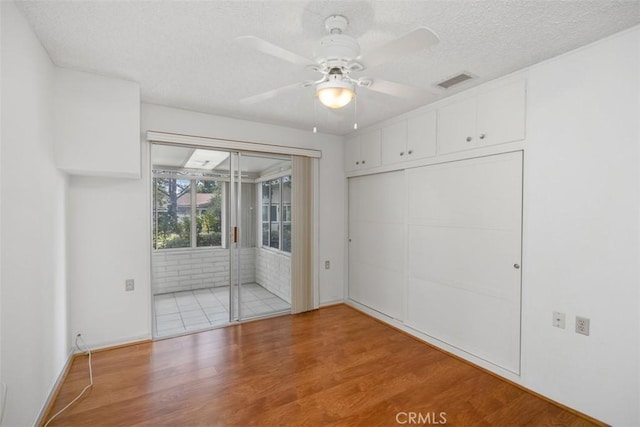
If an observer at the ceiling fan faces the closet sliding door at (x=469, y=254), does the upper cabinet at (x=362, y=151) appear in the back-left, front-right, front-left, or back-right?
front-left

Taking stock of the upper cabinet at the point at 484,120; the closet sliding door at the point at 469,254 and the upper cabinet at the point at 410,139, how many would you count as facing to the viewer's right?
0

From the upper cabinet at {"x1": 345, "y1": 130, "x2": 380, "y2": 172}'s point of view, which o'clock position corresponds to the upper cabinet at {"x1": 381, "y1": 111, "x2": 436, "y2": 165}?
the upper cabinet at {"x1": 381, "y1": 111, "x2": 436, "y2": 165} is roughly at 9 o'clock from the upper cabinet at {"x1": 345, "y1": 130, "x2": 380, "y2": 172}.

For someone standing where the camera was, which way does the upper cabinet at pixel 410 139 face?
facing the viewer and to the left of the viewer

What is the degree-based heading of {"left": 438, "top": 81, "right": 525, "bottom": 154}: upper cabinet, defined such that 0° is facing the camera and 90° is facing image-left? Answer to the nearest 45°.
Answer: approximately 45°

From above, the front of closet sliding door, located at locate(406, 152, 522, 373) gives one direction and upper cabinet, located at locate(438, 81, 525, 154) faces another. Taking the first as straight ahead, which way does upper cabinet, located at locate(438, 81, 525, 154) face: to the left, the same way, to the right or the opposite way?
the same way

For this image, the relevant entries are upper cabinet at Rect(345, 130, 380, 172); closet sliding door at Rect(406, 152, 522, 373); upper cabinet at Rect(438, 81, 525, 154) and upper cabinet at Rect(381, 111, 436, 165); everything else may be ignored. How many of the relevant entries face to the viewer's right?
0

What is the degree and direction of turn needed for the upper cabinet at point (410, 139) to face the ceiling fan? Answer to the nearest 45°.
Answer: approximately 45° to its left

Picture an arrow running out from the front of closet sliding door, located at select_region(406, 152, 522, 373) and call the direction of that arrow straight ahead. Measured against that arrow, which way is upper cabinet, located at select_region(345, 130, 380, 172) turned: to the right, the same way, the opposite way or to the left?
the same way

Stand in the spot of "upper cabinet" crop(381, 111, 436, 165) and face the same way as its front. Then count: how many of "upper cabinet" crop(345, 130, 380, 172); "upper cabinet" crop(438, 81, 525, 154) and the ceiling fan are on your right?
1

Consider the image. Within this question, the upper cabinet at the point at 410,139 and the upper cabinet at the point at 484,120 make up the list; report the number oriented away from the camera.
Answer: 0

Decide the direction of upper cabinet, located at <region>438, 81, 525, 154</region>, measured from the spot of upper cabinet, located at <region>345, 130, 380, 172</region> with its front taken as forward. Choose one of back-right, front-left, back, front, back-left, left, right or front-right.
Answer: left

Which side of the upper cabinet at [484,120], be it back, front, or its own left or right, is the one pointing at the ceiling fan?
front

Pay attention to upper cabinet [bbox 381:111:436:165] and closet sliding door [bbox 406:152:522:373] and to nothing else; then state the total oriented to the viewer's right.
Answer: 0

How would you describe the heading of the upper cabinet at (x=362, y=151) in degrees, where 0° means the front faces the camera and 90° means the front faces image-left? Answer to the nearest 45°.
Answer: approximately 45°

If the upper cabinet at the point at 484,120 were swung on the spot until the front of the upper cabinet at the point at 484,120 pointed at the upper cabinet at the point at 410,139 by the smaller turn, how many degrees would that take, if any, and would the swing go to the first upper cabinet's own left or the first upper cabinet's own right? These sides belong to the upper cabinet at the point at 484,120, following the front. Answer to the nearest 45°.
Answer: approximately 90° to the first upper cabinet's own right

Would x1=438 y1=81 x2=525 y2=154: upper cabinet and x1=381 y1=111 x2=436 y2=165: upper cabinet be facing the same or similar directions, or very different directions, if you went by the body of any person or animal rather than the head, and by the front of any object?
same or similar directions

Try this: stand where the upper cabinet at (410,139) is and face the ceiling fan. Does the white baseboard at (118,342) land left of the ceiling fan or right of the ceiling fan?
right

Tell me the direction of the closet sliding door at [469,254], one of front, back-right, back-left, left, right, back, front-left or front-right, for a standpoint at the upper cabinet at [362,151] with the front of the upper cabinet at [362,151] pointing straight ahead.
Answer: left

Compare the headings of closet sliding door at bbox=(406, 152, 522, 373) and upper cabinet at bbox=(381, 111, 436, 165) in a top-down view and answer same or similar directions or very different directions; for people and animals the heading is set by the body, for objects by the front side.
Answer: same or similar directions

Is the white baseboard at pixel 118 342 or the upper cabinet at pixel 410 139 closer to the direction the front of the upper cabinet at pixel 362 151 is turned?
the white baseboard
